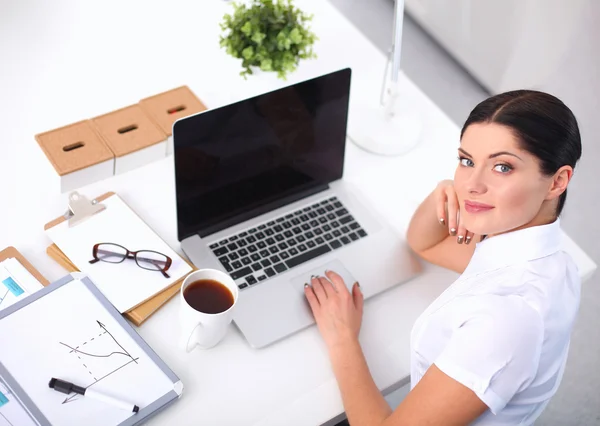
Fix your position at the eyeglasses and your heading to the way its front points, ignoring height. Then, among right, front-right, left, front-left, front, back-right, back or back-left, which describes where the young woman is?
front-left

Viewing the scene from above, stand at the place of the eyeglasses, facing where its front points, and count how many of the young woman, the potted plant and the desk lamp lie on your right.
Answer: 0

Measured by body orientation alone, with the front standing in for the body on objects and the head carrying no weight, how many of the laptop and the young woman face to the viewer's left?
1

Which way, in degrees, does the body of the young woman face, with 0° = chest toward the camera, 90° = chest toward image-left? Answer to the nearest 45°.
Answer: approximately 90°

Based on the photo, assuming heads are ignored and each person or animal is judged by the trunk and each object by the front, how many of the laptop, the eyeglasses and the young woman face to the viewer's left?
1

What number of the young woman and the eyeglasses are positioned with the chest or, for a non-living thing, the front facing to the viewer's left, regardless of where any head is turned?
1

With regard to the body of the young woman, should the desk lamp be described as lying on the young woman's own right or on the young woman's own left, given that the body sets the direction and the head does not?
on the young woman's own right

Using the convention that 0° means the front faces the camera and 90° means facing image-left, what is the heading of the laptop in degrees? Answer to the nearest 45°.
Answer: approximately 315°

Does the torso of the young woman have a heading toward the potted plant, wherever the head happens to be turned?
yes

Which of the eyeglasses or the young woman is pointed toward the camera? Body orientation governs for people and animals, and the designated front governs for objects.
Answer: the eyeglasses

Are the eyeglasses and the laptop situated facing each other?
no

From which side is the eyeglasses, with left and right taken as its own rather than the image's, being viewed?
front

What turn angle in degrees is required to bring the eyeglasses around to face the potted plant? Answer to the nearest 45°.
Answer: approximately 135° to its left
